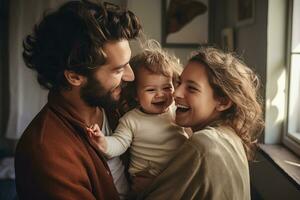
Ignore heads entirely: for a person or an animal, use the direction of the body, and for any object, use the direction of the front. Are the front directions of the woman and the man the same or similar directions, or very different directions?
very different directions

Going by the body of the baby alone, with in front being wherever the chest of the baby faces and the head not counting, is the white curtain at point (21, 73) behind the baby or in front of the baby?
behind

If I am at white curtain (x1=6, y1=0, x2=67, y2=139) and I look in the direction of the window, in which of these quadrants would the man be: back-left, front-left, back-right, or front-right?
front-right

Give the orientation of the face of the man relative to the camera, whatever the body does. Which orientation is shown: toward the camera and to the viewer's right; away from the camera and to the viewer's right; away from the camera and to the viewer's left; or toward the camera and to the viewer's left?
toward the camera and to the viewer's right

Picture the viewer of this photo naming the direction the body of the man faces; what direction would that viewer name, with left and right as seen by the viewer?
facing to the right of the viewer

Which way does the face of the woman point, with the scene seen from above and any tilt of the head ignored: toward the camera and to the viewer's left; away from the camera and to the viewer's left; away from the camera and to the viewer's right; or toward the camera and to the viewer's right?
toward the camera and to the viewer's left

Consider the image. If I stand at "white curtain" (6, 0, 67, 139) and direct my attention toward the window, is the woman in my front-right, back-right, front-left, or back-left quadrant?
front-right

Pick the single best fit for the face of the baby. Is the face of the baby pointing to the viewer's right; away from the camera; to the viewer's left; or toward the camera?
toward the camera

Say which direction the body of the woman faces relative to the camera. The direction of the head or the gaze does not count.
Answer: to the viewer's left

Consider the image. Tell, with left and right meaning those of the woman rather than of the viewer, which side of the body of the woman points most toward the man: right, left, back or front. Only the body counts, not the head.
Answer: front

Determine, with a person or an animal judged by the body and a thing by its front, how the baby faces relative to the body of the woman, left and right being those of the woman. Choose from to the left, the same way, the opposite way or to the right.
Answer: to the left

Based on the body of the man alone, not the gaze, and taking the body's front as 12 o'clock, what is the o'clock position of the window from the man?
The window is roughly at 11 o'clock from the man.

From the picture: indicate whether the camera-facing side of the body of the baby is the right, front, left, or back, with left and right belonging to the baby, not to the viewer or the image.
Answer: front
